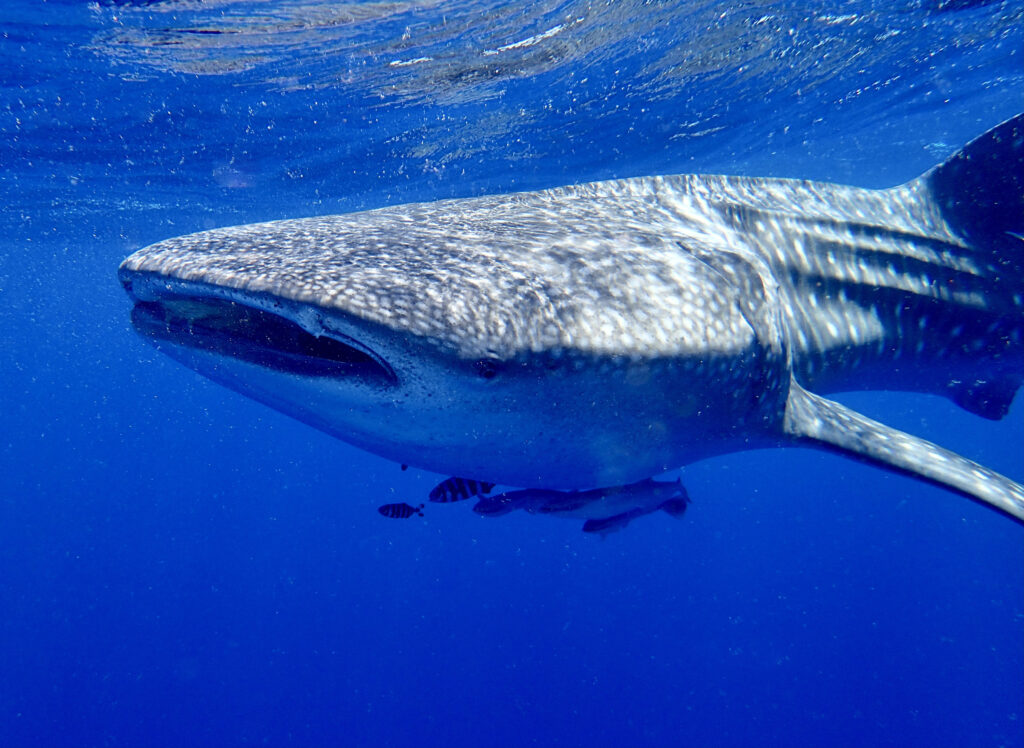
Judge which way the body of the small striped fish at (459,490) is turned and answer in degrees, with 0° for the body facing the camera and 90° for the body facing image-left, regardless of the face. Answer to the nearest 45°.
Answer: approximately 90°

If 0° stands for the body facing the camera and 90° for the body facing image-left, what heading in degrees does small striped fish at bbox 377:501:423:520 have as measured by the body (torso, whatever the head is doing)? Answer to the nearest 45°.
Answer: approximately 90°

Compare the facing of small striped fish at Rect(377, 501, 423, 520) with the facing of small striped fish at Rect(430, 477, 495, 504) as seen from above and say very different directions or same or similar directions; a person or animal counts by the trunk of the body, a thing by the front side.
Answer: same or similar directions

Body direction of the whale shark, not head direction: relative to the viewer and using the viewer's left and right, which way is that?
facing the viewer and to the left of the viewer

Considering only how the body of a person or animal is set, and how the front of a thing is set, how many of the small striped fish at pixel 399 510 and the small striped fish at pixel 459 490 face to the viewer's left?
2
